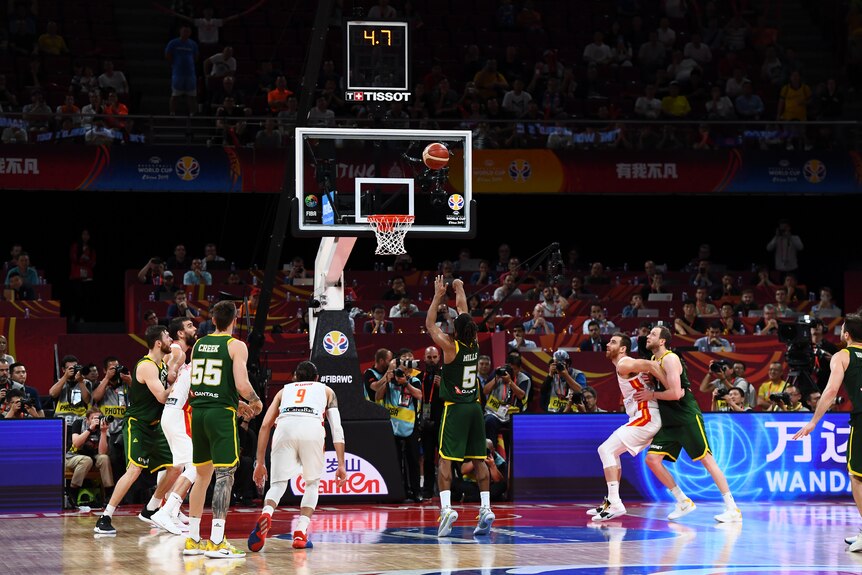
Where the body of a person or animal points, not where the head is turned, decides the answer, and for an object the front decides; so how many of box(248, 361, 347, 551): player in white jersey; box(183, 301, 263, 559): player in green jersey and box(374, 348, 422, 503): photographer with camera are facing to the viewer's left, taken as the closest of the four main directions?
0

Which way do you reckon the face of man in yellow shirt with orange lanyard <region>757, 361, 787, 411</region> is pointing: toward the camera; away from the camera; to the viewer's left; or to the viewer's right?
toward the camera

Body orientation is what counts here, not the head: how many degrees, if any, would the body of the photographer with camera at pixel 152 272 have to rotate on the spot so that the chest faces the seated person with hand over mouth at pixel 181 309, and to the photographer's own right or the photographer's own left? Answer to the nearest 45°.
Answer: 0° — they already face them

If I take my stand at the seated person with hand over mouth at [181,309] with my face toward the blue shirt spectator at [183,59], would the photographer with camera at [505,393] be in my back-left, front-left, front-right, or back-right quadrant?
back-right

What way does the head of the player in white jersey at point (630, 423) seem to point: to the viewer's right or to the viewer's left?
to the viewer's left

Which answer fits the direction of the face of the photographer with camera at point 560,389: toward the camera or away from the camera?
toward the camera

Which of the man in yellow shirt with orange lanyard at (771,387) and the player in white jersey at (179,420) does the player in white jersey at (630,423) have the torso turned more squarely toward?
the player in white jersey

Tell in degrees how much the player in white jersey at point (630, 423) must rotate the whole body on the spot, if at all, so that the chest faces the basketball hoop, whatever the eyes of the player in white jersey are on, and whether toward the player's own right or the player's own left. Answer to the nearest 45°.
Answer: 0° — they already face it

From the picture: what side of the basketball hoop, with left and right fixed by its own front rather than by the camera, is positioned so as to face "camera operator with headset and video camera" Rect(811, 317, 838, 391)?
left

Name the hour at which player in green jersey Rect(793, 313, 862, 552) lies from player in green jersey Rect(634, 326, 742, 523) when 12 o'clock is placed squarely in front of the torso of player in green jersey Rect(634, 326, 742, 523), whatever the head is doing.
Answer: player in green jersey Rect(793, 313, 862, 552) is roughly at 8 o'clock from player in green jersey Rect(634, 326, 742, 523).

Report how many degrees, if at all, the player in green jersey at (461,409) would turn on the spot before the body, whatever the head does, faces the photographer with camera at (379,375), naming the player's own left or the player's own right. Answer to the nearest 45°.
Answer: approximately 45° to the player's own right

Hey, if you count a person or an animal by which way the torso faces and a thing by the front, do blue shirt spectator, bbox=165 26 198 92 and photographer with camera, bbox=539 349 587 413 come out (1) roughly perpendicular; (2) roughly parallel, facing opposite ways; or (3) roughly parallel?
roughly parallel

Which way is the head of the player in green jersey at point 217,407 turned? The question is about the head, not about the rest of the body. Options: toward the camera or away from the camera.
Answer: away from the camera

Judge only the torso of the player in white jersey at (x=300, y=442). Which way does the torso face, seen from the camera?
away from the camera

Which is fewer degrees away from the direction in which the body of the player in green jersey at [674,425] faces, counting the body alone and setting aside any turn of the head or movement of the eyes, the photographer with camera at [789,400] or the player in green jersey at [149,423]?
the player in green jersey

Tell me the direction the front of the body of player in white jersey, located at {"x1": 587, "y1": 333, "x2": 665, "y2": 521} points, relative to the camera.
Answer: to the viewer's left

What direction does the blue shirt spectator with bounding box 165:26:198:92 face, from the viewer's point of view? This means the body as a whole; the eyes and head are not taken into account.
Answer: toward the camera
